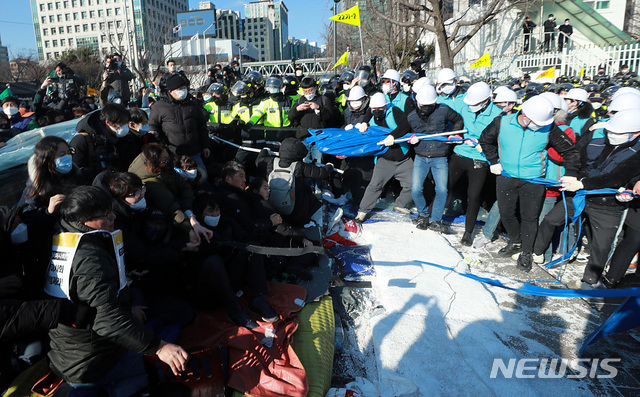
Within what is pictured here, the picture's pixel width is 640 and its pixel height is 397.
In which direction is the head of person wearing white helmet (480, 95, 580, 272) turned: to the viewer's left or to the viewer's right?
to the viewer's left

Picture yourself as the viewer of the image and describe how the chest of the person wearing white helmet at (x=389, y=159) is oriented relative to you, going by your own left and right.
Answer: facing the viewer and to the left of the viewer

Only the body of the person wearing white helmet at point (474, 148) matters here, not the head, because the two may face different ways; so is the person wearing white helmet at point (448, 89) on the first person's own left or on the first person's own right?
on the first person's own right

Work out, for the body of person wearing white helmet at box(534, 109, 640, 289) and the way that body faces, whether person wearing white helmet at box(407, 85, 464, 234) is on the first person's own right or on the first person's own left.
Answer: on the first person's own right

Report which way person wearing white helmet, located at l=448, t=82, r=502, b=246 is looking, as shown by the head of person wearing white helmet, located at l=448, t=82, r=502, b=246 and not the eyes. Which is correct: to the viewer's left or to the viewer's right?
to the viewer's left

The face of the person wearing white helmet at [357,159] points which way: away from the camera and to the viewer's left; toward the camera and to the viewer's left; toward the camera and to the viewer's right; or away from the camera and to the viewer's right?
toward the camera and to the viewer's left

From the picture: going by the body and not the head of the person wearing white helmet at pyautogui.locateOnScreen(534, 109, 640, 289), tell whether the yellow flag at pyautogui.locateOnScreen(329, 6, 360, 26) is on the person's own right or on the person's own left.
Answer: on the person's own right
